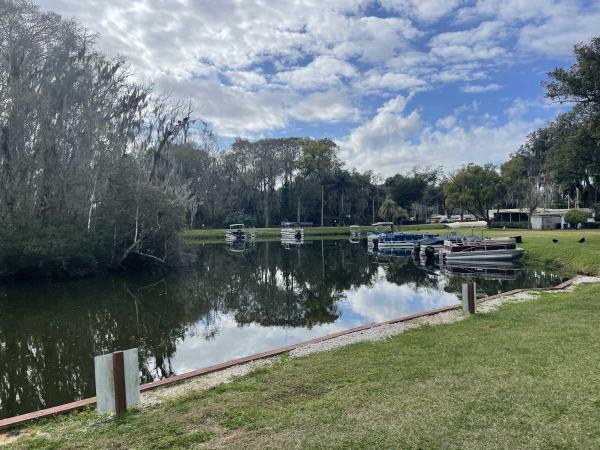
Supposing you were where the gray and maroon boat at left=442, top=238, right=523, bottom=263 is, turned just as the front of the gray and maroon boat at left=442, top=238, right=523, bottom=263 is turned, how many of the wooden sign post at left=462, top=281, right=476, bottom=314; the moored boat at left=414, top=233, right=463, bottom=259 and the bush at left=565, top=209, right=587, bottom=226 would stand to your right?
1

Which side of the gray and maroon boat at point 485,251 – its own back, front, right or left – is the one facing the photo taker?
right

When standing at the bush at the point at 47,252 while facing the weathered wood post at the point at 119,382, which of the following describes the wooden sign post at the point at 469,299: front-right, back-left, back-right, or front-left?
front-left

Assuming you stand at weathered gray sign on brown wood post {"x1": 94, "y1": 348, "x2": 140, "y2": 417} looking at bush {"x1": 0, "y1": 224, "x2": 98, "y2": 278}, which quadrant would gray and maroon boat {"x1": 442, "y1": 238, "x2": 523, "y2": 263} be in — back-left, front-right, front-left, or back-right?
front-right

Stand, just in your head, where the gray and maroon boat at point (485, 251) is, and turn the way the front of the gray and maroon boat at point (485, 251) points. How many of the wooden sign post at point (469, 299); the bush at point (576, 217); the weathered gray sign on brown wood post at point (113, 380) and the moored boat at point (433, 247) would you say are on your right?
2

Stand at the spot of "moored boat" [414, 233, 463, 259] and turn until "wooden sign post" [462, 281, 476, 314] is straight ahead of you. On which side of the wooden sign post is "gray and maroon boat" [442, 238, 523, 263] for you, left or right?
left

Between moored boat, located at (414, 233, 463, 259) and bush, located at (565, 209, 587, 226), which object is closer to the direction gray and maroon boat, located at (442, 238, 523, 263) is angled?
the bush

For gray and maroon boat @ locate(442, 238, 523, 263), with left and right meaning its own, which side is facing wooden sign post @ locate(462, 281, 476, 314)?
right

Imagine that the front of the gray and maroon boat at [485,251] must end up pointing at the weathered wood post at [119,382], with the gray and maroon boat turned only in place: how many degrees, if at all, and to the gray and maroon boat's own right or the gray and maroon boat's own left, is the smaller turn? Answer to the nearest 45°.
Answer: approximately 90° to the gray and maroon boat's own right

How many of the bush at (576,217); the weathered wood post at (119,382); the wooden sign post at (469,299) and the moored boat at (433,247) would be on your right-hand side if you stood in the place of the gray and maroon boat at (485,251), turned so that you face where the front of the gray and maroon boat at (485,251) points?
2

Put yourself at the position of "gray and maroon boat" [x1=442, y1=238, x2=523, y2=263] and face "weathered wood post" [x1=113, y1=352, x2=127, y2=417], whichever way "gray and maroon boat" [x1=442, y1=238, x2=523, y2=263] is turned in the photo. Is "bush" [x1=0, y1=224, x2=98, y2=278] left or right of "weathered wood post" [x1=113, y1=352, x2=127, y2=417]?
right

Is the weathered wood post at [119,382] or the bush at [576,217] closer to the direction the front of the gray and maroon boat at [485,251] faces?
the bush

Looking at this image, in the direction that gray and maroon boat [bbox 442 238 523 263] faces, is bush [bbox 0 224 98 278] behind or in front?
behind

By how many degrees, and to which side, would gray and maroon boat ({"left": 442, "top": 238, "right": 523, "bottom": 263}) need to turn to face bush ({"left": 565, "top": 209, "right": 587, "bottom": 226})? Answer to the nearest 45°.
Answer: approximately 90° to its left
